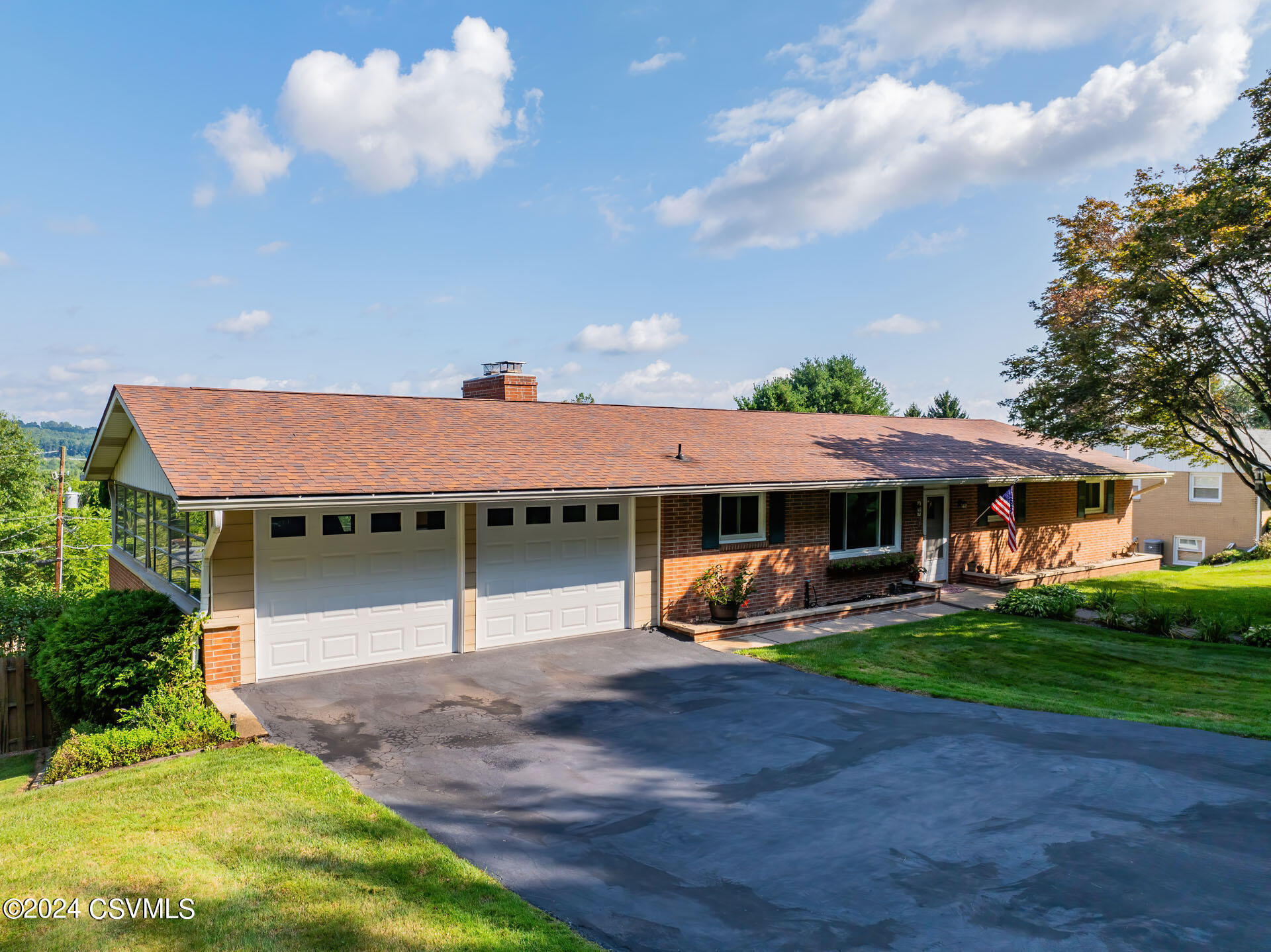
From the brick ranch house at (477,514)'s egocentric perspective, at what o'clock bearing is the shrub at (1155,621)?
The shrub is roughly at 10 o'clock from the brick ranch house.

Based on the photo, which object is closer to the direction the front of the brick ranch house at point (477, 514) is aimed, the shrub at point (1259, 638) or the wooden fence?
the shrub

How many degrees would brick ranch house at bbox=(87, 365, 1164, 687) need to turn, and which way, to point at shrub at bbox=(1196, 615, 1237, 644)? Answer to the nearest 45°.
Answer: approximately 45° to its left

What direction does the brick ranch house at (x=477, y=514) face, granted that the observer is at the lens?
facing the viewer and to the right of the viewer

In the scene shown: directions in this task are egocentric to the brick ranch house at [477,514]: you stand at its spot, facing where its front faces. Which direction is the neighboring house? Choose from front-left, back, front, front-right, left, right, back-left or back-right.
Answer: left

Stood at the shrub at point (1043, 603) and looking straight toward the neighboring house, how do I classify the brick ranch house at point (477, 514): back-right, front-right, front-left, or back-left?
back-left
